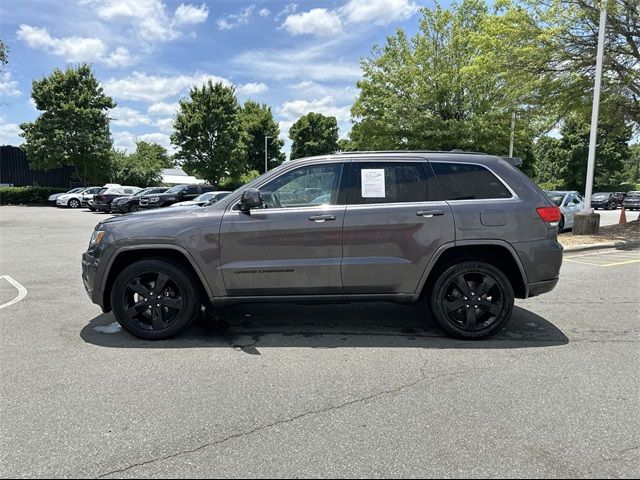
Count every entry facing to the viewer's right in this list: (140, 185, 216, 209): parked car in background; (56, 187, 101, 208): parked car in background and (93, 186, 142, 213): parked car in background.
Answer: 0

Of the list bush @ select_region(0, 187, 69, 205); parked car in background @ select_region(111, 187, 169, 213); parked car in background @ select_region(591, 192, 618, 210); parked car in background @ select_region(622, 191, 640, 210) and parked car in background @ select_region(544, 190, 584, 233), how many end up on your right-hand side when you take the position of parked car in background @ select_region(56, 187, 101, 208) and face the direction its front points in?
1

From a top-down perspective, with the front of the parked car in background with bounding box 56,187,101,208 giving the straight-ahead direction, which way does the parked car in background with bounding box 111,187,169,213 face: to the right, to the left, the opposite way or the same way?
the same way

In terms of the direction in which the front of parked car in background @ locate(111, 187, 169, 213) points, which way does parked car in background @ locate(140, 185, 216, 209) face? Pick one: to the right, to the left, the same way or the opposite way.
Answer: the same way

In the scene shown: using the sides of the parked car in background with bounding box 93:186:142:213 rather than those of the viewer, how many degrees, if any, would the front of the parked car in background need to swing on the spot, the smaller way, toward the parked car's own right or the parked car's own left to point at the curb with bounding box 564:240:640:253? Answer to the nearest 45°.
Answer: approximately 90° to the parked car's own left

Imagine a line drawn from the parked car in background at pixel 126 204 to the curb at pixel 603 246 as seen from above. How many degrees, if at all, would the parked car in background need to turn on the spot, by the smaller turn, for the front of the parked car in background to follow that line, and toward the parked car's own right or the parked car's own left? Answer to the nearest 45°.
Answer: approximately 90° to the parked car's own left

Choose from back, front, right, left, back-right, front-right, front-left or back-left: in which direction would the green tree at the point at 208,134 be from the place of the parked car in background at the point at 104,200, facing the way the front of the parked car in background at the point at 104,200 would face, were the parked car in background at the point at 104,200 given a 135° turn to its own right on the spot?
front-right

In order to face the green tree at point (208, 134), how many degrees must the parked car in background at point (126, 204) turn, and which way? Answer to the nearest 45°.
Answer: approximately 180°

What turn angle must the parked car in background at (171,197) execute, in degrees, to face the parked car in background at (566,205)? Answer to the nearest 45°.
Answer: approximately 90° to its left

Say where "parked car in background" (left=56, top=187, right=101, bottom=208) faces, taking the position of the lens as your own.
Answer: facing the viewer and to the left of the viewer

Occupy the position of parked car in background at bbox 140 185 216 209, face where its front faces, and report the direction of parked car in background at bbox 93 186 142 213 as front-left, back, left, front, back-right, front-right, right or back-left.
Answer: right

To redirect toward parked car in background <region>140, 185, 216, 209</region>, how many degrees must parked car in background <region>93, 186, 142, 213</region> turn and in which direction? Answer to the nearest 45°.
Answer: approximately 90° to its left

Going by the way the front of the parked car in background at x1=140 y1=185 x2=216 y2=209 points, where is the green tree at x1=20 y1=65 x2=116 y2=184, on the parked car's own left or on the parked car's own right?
on the parked car's own right

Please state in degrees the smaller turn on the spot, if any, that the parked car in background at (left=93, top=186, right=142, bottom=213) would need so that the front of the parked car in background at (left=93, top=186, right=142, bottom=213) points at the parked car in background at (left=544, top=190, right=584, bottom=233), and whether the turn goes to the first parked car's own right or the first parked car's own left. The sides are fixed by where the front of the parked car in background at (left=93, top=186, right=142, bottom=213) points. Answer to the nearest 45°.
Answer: approximately 90° to the first parked car's own left

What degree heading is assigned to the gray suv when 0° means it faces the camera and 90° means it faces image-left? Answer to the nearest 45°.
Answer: approximately 90°
